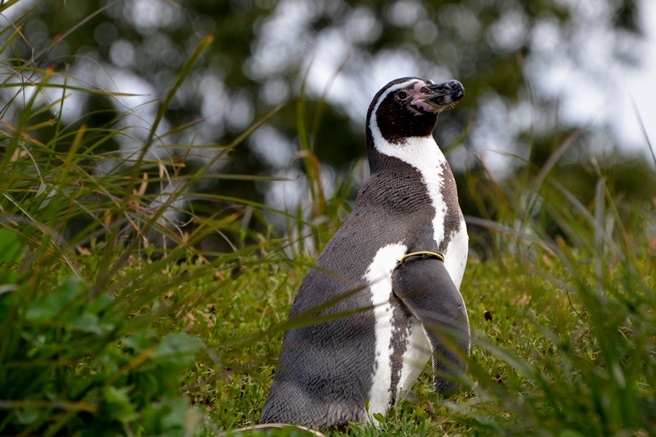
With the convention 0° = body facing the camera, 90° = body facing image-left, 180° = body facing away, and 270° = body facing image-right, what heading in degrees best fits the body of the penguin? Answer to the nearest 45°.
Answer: approximately 270°
